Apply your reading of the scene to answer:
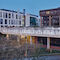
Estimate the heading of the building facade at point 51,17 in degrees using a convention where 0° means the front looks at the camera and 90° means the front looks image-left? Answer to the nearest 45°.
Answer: approximately 45°
